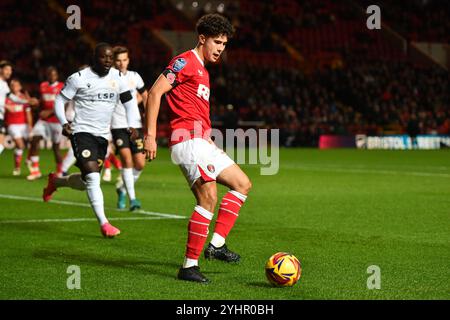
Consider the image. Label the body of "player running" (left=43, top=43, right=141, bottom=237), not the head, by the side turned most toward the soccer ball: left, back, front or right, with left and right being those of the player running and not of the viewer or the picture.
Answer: front

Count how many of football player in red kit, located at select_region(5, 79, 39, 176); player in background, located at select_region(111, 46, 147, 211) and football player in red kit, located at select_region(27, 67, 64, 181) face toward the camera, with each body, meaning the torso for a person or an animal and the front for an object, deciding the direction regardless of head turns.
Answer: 3

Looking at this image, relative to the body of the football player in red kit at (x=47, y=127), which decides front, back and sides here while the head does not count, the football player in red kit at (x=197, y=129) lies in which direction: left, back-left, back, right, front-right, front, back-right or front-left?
front

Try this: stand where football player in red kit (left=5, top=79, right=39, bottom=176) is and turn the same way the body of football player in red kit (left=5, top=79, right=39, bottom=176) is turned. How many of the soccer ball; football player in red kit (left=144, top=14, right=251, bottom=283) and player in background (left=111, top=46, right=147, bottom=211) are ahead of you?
3

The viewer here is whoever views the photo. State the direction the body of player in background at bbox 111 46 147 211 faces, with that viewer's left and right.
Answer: facing the viewer

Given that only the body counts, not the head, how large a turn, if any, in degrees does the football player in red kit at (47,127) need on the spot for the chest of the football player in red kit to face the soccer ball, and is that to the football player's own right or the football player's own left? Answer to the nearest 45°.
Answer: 0° — they already face it

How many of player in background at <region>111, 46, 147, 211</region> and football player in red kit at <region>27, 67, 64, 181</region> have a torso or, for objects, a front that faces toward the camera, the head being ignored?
2

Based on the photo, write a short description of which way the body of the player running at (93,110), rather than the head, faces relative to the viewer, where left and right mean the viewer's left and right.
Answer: facing the viewer and to the right of the viewer

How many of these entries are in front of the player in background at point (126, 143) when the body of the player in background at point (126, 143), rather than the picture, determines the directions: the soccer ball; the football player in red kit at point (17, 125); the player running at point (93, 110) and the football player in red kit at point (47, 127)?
2

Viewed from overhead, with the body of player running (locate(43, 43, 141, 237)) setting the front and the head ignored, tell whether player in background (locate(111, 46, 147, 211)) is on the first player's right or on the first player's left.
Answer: on the first player's left

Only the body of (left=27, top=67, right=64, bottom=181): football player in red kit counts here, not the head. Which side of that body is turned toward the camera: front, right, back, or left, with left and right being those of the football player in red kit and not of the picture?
front

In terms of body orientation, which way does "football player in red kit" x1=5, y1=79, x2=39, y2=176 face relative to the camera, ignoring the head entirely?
toward the camera

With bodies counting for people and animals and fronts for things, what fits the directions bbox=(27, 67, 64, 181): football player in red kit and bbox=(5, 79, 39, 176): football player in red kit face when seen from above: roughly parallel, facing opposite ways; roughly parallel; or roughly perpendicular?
roughly parallel
